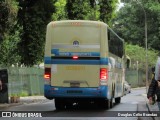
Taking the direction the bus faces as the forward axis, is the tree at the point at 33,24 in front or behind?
in front

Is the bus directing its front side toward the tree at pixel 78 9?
yes

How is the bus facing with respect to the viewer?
away from the camera

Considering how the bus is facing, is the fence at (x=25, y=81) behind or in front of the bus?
in front
